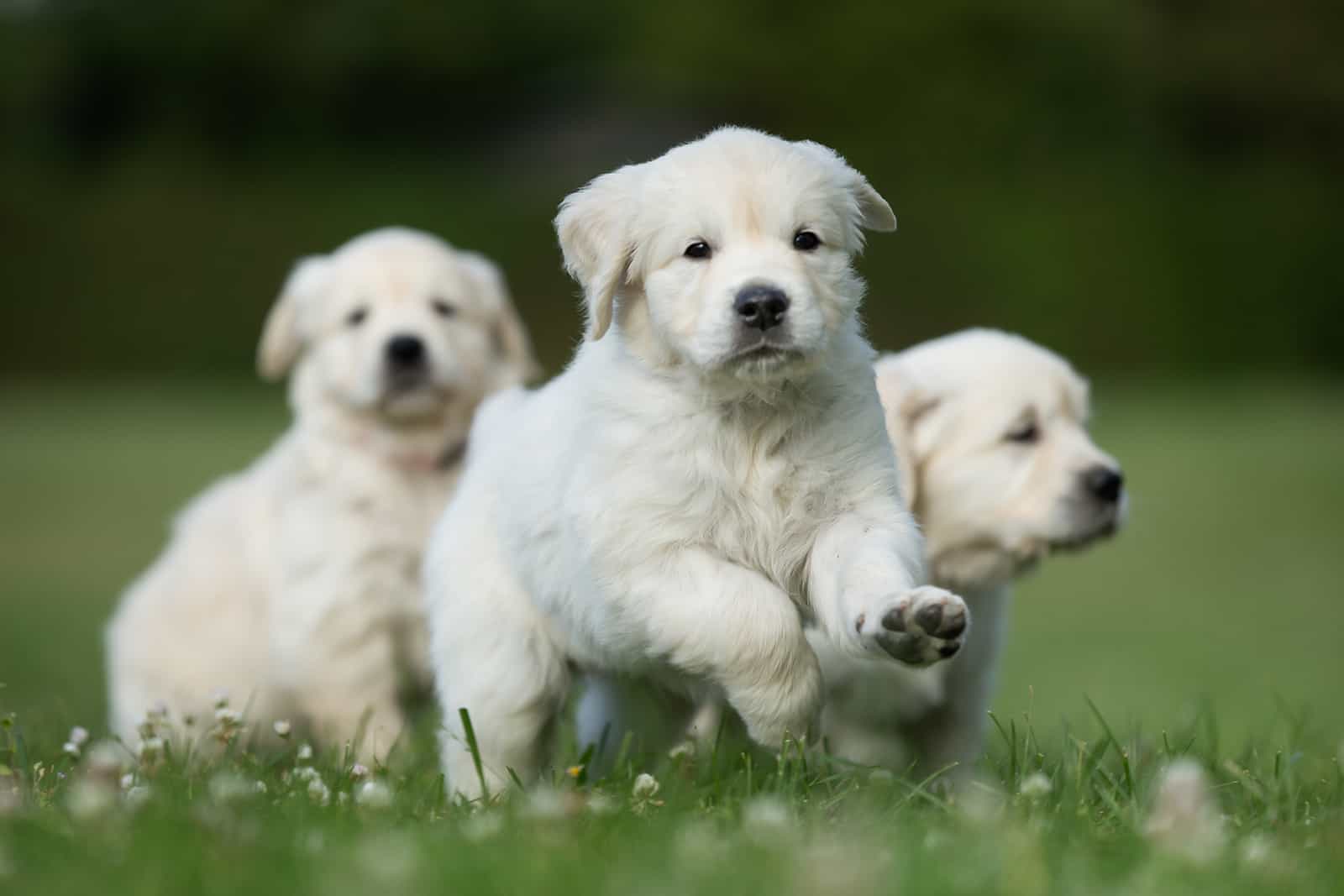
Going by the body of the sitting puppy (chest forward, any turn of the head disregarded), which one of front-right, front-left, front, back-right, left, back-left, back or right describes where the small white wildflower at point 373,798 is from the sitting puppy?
front-right

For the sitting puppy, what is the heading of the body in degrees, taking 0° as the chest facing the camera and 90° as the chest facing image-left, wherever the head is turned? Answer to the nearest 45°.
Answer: approximately 315°

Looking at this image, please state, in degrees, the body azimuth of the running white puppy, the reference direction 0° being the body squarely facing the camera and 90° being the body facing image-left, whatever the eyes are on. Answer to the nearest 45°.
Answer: approximately 315°

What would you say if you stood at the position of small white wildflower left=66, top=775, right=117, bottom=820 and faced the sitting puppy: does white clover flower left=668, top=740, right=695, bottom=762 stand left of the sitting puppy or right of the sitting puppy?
right

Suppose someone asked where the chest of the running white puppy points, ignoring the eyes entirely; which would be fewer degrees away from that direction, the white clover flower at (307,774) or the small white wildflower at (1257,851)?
the small white wildflower

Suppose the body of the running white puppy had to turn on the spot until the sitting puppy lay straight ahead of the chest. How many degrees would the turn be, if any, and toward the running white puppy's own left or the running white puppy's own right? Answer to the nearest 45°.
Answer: approximately 180°

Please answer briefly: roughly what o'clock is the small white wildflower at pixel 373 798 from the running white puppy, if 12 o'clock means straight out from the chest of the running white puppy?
The small white wildflower is roughly at 3 o'clock from the running white puppy.

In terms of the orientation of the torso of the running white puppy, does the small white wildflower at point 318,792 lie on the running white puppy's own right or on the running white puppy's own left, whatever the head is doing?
on the running white puppy's own right
